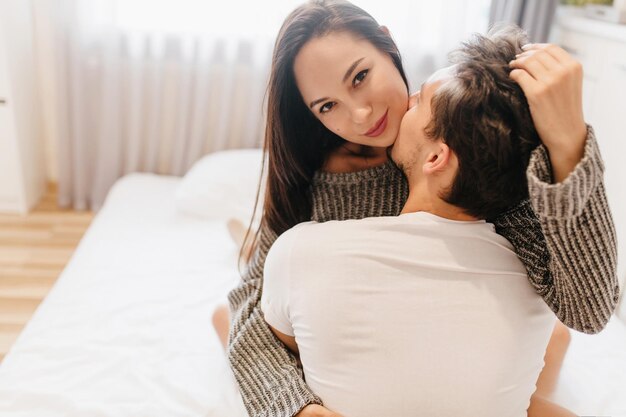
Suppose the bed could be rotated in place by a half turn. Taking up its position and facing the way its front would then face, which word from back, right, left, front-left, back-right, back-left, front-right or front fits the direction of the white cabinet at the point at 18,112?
front-left

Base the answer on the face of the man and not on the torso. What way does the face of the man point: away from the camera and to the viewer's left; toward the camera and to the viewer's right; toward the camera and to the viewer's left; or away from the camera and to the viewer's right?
away from the camera and to the viewer's left

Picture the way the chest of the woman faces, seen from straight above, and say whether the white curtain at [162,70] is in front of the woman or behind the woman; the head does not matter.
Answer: behind

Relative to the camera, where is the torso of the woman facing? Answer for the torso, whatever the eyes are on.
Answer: toward the camera

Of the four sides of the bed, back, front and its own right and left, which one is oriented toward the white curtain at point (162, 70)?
back

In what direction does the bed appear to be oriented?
toward the camera

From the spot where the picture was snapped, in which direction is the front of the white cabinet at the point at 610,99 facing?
facing the viewer and to the left of the viewer

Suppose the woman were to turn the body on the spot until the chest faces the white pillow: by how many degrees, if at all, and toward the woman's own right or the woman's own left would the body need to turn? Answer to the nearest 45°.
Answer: approximately 135° to the woman's own right

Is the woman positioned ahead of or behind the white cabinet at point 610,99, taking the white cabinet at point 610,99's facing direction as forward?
ahead
